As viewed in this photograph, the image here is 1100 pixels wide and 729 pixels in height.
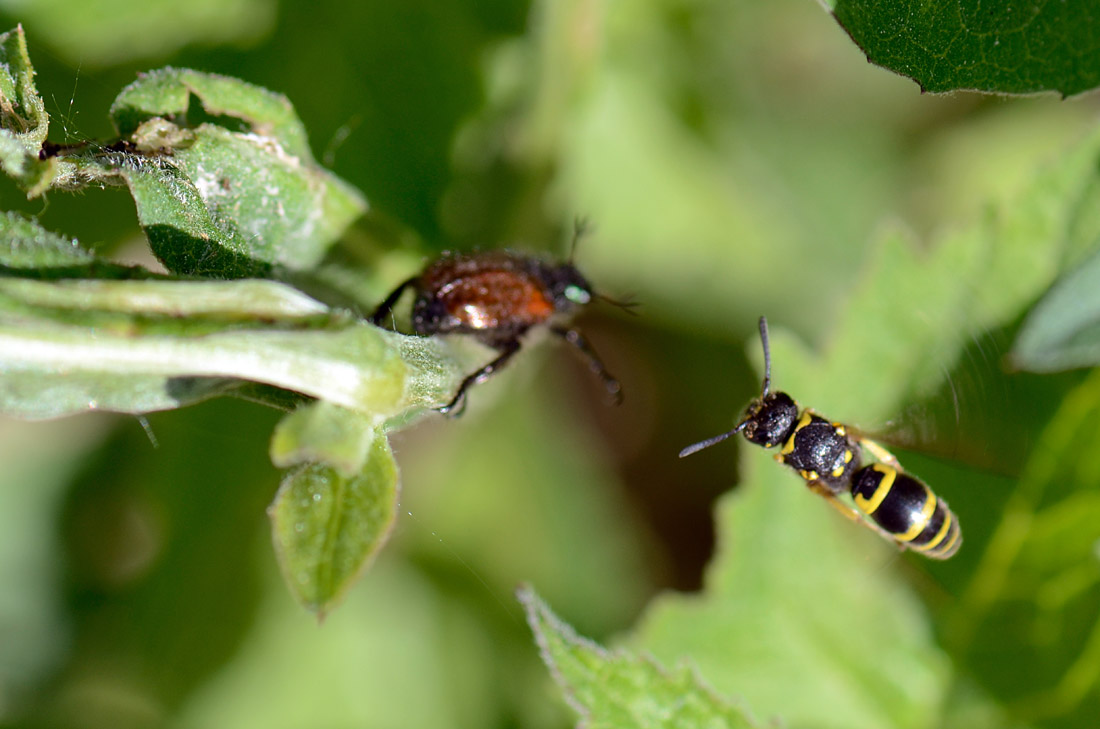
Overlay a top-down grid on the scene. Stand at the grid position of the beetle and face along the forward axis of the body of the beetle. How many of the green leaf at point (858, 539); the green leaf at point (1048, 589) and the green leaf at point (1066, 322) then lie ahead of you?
3

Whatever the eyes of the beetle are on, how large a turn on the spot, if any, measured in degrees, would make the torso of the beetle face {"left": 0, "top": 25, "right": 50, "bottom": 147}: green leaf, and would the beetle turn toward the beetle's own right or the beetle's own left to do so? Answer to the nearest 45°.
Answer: approximately 135° to the beetle's own right

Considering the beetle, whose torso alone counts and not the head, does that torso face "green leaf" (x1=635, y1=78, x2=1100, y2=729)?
yes

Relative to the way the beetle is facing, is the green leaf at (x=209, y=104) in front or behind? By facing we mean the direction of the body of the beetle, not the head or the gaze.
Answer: behind

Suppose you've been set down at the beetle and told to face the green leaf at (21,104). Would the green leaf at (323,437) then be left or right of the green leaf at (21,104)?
left

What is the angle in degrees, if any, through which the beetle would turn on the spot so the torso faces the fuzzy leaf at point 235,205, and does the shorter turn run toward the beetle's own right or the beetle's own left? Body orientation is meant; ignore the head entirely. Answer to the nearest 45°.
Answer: approximately 135° to the beetle's own right

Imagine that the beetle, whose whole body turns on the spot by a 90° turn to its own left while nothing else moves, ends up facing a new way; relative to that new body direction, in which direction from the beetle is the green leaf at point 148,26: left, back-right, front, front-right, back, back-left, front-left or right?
front-left

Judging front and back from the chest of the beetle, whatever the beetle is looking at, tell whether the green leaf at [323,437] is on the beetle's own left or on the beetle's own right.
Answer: on the beetle's own right

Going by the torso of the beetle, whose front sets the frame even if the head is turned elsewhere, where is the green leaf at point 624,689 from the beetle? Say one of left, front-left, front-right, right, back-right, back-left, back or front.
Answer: front-right

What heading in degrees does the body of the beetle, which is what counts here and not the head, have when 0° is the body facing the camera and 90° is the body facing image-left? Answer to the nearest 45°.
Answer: approximately 270°
